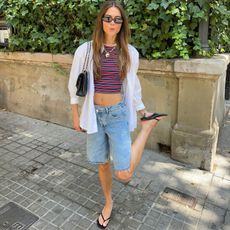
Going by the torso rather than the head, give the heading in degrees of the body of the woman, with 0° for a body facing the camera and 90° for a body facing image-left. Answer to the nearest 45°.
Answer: approximately 0°
